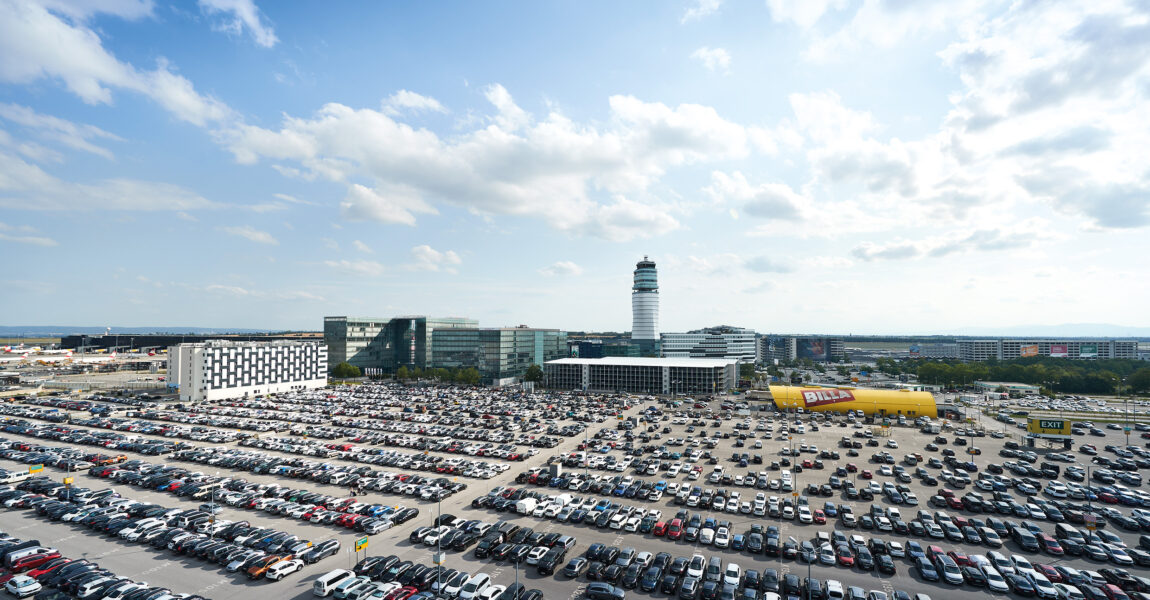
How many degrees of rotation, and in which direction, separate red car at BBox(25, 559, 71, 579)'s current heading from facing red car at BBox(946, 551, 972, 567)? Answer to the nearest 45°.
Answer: approximately 90° to its left

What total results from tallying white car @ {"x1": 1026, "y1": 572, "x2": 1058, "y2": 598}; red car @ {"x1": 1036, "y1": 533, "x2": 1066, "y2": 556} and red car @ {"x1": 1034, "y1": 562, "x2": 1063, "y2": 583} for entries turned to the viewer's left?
0

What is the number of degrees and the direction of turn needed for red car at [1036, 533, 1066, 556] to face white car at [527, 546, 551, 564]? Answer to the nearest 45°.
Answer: approximately 90° to its right

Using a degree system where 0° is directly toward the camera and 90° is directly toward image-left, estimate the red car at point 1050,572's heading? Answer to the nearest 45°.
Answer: approximately 315°

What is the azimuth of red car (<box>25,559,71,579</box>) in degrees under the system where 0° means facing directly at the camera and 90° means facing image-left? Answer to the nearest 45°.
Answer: approximately 45°

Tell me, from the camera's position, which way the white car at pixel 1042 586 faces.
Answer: facing the viewer and to the right of the viewer

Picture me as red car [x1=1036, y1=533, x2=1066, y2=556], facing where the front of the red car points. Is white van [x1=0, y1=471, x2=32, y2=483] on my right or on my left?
on my right

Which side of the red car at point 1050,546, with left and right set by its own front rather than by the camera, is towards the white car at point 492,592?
right
